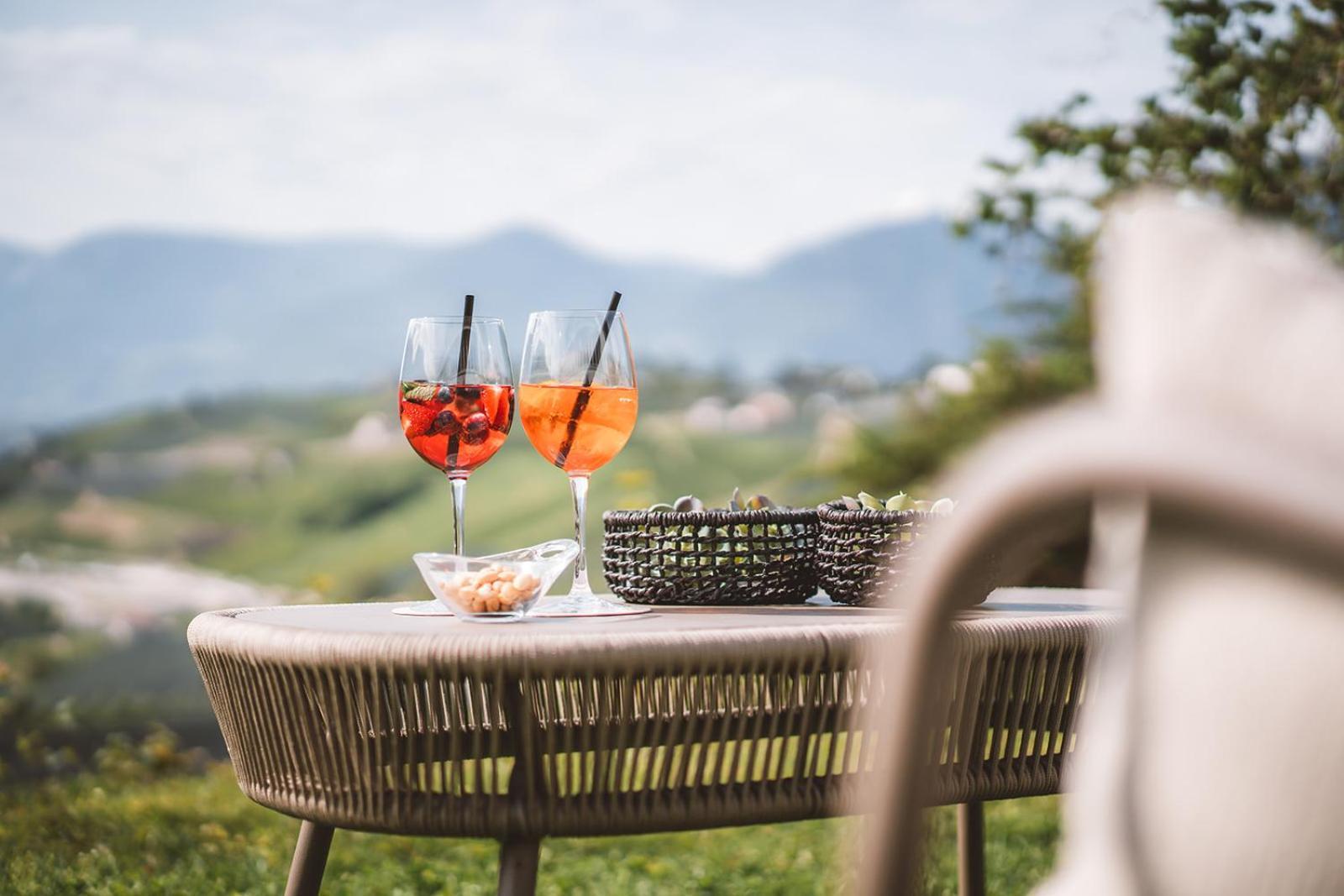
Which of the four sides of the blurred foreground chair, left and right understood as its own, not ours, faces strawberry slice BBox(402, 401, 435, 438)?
front

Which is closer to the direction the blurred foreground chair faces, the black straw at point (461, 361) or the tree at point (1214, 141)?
the black straw

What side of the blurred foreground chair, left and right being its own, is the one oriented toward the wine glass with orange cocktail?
front

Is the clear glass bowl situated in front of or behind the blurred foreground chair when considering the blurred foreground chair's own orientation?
in front

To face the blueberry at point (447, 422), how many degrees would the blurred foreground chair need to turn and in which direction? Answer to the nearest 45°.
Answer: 0° — it already faces it

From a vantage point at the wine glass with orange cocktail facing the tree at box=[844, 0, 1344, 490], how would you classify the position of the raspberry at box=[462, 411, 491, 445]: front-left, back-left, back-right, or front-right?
back-left

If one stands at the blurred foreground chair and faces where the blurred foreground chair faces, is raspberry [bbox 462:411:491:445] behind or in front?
in front

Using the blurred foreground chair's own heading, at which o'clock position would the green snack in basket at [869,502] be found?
The green snack in basket is roughly at 1 o'clock from the blurred foreground chair.

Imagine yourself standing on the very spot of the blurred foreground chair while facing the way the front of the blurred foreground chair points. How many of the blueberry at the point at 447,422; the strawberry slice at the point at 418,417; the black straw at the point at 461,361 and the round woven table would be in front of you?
4

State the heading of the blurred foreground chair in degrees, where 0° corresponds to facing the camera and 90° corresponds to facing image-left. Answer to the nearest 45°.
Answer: approximately 135°
